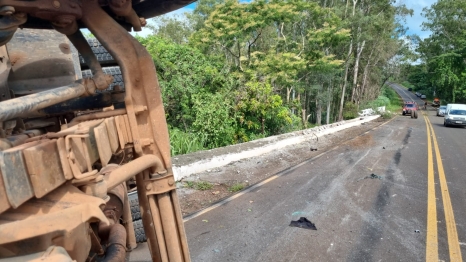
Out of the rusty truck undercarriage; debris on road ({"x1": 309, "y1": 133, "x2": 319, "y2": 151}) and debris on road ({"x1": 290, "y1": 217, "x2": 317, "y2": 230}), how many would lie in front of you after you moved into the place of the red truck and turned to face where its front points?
3

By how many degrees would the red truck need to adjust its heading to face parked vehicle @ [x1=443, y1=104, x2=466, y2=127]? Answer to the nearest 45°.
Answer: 0° — it already faces it

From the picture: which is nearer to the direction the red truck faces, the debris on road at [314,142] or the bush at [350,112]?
the debris on road

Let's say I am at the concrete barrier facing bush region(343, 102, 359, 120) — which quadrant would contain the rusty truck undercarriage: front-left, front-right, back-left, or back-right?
back-right

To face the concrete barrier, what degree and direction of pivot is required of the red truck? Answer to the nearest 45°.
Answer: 0° — it already faces it

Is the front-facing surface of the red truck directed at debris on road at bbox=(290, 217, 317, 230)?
yes

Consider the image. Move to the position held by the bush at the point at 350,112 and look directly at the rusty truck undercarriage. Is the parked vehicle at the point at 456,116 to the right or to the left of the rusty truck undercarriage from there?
left

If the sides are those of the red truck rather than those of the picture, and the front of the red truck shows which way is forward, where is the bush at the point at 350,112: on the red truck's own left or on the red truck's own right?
on the red truck's own right

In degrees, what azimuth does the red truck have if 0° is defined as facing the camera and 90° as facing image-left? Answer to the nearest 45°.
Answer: approximately 0°

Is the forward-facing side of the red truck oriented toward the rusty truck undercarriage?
yes
